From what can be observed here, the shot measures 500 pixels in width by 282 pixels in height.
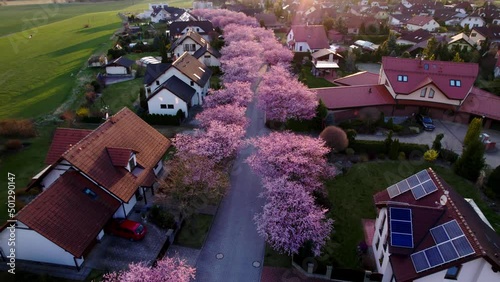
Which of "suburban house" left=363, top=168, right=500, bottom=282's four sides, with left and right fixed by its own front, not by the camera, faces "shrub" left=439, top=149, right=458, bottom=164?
right

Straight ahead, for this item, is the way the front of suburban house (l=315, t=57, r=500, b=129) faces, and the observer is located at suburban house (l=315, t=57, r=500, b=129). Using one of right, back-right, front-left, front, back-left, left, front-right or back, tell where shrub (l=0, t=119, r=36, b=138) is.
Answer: front-right

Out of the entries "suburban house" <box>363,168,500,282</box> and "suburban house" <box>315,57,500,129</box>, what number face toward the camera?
1

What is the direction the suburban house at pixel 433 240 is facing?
to the viewer's left

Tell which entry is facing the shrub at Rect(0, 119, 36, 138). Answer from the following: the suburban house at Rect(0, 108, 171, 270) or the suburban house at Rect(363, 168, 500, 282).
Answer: the suburban house at Rect(363, 168, 500, 282)

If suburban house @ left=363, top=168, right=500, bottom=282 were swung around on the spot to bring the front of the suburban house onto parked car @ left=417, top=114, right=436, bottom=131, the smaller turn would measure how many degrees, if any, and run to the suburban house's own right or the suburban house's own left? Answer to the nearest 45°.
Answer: approximately 90° to the suburban house's own right

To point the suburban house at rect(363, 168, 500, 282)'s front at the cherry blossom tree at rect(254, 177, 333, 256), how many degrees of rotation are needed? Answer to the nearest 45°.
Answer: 0° — it already faces it

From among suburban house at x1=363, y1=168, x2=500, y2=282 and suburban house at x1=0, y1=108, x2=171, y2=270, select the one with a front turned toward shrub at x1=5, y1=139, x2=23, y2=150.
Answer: suburban house at x1=363, y1=168, x2=500, y2=282

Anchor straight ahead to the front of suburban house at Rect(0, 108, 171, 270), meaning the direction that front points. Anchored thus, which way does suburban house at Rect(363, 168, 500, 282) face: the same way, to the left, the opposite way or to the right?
the opposite way

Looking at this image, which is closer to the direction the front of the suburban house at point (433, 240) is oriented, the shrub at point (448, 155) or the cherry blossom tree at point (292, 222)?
the cherry blossom tree

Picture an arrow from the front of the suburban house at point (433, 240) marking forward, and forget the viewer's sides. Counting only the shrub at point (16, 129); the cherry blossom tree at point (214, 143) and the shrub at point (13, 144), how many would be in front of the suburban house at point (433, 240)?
3
